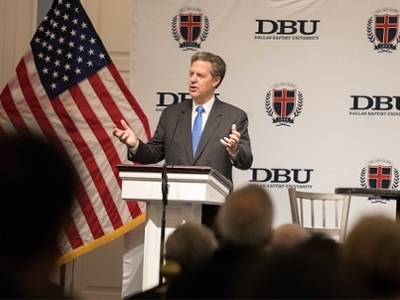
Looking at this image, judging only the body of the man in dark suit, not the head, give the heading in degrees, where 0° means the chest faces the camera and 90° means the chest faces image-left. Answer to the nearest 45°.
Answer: approximately 45°

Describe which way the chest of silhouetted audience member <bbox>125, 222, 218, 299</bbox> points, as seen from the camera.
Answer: away from the camera

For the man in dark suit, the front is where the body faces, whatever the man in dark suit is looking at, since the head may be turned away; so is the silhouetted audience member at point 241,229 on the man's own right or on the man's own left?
on the man's own left

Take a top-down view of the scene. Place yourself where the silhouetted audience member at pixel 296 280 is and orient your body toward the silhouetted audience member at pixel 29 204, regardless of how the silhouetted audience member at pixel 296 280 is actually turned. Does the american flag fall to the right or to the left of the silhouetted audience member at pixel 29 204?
right

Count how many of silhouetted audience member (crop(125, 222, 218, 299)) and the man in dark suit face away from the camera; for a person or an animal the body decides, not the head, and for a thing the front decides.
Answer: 1

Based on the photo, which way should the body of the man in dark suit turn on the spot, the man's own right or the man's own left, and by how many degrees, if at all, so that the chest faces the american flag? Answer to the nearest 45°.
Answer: approximately 90° to the man's own right

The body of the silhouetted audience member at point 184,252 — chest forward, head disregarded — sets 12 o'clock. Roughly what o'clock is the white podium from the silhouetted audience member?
The white podium is roughly at 12 o'clock from the silhouetted audience member.

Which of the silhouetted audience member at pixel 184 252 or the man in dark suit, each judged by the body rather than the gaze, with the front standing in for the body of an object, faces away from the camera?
the silhouetted audience member

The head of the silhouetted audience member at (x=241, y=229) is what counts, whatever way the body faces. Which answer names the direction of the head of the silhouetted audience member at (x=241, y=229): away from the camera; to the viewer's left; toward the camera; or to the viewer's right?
away from the camera

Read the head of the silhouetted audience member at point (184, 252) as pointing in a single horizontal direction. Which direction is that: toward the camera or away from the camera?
away from the camera
